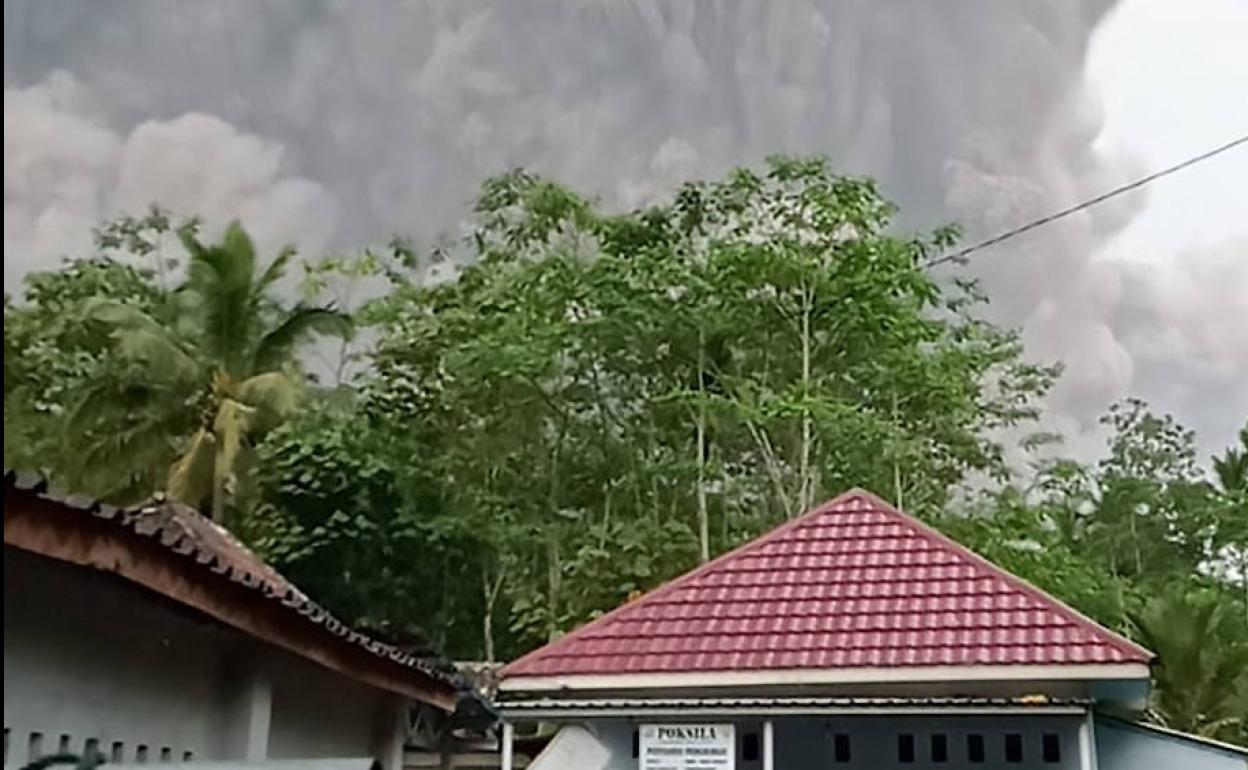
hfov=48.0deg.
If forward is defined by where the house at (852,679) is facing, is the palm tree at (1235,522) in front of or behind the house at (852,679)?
behind

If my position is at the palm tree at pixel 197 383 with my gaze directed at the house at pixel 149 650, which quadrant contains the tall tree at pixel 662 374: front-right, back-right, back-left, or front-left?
back-left

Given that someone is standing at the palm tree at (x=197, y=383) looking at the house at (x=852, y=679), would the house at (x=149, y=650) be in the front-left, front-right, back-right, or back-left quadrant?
front-right

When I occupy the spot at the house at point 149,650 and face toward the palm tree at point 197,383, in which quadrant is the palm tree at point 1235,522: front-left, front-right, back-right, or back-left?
front-right

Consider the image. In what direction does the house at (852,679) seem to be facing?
toward the camera

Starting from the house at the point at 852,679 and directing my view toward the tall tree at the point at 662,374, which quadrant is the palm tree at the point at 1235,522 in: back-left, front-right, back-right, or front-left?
front-right

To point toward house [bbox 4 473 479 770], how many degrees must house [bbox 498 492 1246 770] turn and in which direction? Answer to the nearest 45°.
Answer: approximately 45° to its right

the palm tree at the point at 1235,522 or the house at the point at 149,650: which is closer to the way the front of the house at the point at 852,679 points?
the house

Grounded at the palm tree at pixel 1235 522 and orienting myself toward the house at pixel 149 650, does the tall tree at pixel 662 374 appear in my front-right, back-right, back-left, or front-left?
front-right

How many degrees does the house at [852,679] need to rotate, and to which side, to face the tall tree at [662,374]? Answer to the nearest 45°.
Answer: approximately 180°

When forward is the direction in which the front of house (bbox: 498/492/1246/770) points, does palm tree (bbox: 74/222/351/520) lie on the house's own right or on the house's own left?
on the house's own right

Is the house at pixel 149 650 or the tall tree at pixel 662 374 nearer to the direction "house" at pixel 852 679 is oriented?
the house
